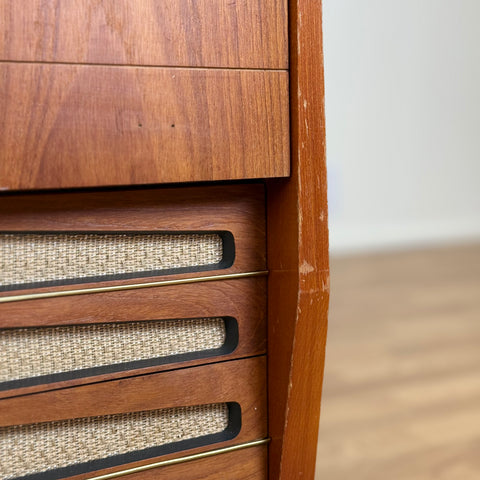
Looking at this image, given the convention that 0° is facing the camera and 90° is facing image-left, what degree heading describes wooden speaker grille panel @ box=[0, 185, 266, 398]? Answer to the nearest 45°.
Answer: approximately 315°

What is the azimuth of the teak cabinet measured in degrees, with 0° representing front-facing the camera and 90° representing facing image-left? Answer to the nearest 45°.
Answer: approximately 315°
